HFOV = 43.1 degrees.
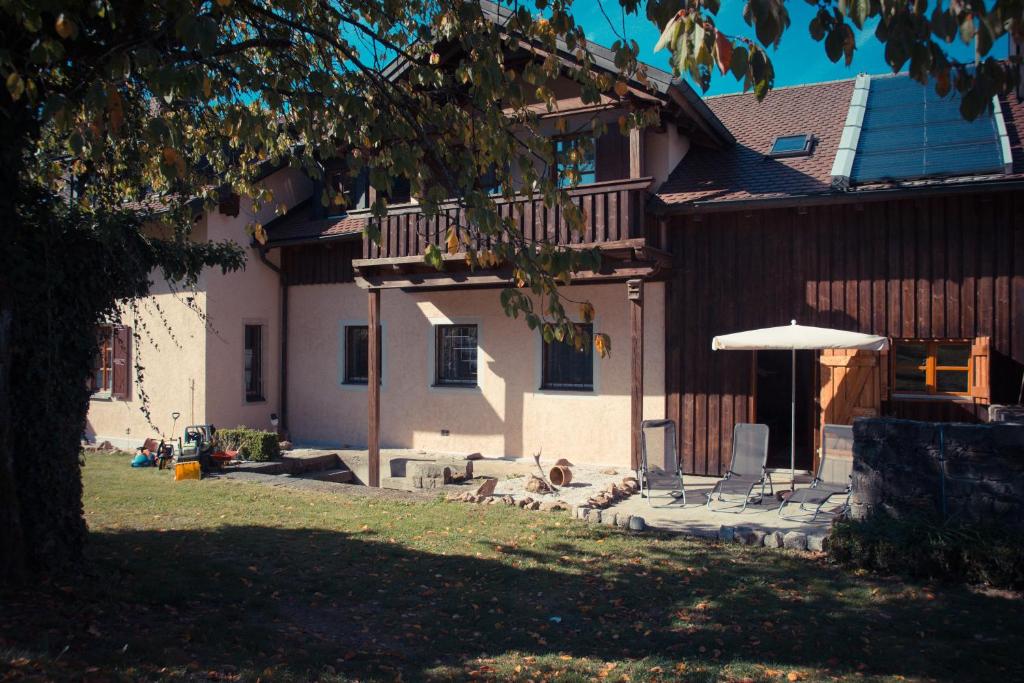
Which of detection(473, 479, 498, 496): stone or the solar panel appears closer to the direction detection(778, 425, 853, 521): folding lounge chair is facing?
the stone

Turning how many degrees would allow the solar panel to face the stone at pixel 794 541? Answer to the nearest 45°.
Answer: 0° — it already faces it

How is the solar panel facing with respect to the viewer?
toward the camera

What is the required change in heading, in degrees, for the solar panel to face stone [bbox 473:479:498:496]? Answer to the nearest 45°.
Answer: approximately 45° to its right

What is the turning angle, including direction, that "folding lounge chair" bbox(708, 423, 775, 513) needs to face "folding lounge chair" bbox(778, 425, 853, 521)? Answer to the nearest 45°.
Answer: approximately 90° to its left

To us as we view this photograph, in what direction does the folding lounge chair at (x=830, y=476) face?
facing the viewer and to the left of the viewer

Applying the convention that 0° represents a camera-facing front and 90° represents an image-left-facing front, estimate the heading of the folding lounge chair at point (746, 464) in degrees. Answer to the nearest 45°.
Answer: approximately 45°

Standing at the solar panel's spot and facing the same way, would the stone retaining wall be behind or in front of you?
in front

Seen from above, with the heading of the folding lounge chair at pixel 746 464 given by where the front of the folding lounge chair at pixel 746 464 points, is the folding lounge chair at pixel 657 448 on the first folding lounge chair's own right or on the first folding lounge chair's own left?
on the first folding lounge chair's own right

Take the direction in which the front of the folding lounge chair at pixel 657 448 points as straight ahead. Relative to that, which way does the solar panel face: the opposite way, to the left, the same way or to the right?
the same way

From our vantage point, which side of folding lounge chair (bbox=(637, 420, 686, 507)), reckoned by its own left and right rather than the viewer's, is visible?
front

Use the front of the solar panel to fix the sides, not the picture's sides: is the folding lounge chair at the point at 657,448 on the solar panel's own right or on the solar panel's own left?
on the solar panel's own right

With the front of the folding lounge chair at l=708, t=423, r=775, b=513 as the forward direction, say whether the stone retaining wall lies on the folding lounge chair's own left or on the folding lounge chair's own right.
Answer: on the folding lounge chair's own left

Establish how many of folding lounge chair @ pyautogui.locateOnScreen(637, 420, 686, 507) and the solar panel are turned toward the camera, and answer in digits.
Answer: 2
